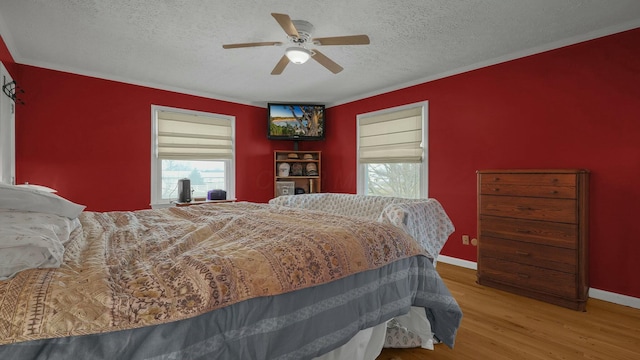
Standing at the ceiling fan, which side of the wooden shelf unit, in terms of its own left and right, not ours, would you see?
front

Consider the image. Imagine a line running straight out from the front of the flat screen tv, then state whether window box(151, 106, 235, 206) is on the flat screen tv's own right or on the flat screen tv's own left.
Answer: on the flat screen tv's own right

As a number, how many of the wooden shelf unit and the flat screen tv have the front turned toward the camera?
2

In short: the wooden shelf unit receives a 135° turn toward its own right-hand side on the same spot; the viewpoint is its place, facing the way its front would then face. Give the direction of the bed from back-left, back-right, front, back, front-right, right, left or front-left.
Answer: back-left

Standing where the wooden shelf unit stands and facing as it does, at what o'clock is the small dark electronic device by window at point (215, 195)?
The small dark electronic device by window is roughly at 2 o'clock from the wooden shelf unit.

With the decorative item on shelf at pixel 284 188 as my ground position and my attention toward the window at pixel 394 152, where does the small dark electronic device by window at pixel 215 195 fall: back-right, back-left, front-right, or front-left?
back-right

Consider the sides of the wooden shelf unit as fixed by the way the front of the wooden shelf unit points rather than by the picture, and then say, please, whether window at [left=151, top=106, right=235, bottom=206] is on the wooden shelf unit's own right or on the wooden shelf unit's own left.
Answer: on the wooden shelf unit's own right

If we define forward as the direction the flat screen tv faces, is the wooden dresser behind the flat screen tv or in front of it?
in front

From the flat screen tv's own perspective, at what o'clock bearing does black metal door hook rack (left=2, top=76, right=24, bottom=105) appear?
The black metal door hook rack is roughly at 2 o'clock from the flat screen tv.

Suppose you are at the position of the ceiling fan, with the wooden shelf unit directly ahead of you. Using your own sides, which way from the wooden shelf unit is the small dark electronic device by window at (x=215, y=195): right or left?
left

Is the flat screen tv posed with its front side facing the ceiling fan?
yes
